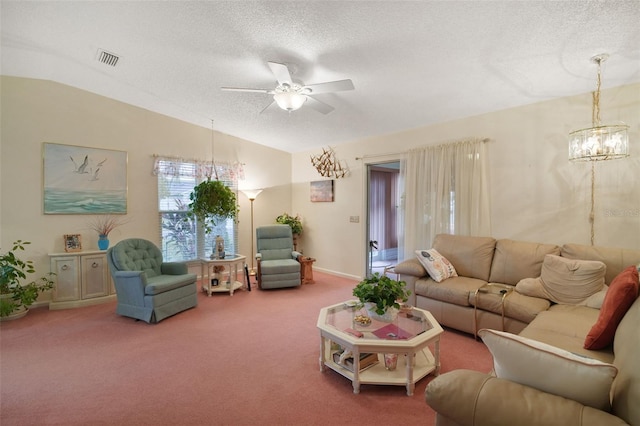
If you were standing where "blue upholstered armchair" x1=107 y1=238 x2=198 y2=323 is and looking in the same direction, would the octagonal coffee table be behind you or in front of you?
in front

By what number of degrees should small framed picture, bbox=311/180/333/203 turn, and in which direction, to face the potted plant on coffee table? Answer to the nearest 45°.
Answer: approximately 45° to its left

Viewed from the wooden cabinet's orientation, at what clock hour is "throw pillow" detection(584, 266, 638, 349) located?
The throw pillow is roughly at 11 o'clock from the wooden cabinet.

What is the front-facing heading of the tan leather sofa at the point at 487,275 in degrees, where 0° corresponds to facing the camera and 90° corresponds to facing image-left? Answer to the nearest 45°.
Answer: approximately 45°

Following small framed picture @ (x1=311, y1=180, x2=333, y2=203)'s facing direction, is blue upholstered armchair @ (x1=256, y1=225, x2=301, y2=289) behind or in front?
in front

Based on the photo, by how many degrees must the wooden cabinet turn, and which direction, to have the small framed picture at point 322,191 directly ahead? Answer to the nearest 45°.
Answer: approximately 90° to its left

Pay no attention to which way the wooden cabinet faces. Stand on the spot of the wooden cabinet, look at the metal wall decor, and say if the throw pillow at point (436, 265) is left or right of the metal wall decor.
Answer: right

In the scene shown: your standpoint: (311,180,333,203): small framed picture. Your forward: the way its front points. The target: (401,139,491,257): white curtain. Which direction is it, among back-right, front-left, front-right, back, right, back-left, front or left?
left

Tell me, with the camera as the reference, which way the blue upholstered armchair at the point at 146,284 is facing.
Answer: facing the viewer and to the right of the viewer
